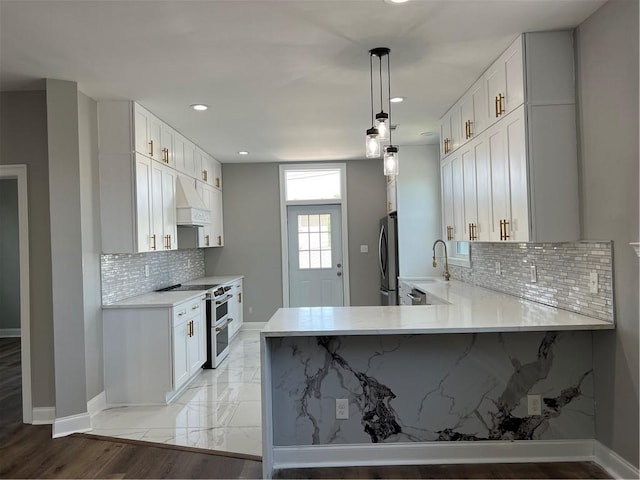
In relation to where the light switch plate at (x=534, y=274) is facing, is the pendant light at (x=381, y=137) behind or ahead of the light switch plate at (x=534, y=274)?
ahead

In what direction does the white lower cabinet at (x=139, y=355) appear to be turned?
to the viewer's right

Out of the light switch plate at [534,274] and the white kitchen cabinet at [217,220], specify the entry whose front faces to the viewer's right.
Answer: the white kitchen cabinet

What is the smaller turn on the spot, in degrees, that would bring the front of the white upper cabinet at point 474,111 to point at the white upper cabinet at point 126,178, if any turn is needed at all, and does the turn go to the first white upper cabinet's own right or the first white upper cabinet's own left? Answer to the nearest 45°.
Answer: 0° — it already faces it

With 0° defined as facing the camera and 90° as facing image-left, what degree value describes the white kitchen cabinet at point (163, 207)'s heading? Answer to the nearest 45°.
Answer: approximately 270°

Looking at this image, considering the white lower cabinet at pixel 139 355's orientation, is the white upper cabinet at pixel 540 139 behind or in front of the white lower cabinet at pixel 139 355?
in front

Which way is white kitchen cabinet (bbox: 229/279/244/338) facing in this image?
to the viewer's right

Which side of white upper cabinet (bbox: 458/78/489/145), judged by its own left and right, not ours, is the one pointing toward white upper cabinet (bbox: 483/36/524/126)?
left

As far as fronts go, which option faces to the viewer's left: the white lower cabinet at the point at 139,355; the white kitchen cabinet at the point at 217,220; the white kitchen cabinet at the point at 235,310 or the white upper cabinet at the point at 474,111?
the white upper cabinet

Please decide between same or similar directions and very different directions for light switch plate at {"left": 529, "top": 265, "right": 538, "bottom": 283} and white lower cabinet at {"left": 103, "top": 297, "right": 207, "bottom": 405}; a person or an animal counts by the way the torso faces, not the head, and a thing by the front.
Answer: very different directions

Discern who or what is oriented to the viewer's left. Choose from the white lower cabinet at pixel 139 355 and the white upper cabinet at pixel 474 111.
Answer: the white upper cabinet

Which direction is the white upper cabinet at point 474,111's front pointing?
to the viewer's left

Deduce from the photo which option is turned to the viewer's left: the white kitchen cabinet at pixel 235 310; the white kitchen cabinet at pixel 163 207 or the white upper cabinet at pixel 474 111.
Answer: the white upper cabinet

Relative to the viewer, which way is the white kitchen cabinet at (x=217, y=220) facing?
to the viewer's right
